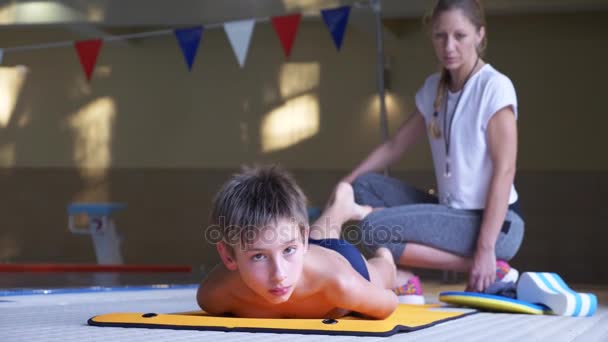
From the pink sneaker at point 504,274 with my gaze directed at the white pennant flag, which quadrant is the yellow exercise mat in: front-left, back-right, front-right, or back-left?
back-left

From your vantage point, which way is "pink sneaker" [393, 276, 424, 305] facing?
to the viewer's left

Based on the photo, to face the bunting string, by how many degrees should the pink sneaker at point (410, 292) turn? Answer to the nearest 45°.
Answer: approximately 45° to its right
